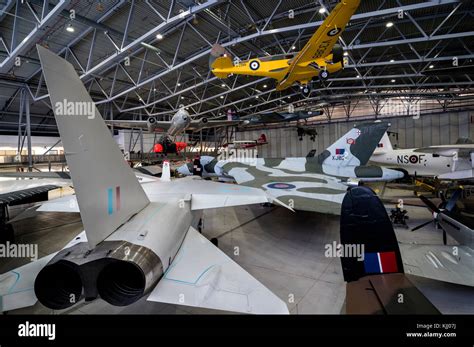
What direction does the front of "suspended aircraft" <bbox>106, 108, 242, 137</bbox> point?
toward the camera

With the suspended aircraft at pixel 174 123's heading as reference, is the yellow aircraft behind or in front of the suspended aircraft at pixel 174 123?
in front
